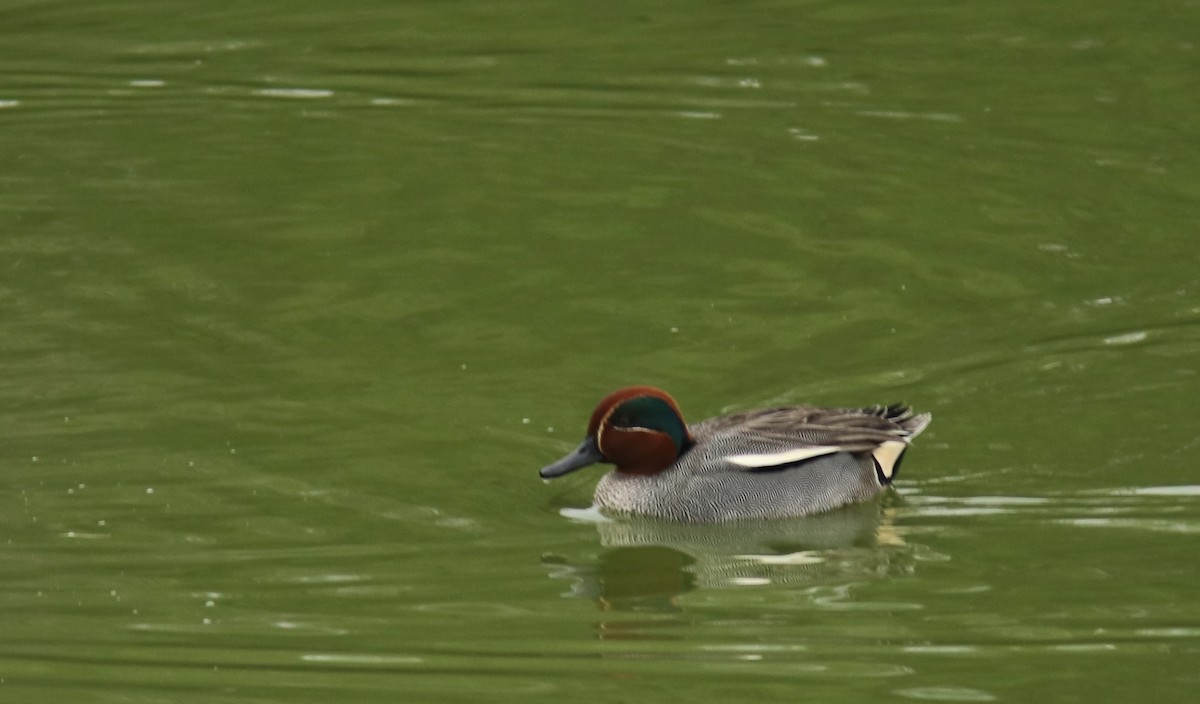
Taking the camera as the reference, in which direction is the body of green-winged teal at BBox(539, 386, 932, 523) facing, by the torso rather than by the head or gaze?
to the viewer's left
